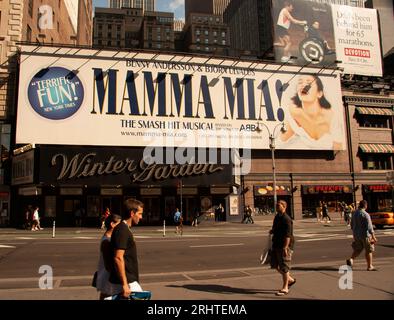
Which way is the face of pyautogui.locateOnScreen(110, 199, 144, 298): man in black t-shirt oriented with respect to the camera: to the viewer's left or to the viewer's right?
to the viewer's right

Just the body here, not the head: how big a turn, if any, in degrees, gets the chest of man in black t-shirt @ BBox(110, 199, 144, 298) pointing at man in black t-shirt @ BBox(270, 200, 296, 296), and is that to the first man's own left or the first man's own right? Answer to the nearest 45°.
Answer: approximately 45° to the first man's own left

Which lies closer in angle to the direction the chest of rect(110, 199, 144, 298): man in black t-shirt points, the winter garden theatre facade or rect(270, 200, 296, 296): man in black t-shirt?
the man in black t-shirt

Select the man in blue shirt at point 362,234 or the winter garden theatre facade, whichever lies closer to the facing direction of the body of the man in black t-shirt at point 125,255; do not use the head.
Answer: the man in blue shirt

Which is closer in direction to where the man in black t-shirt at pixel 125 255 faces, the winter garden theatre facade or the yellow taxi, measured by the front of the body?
the yellow taxi
